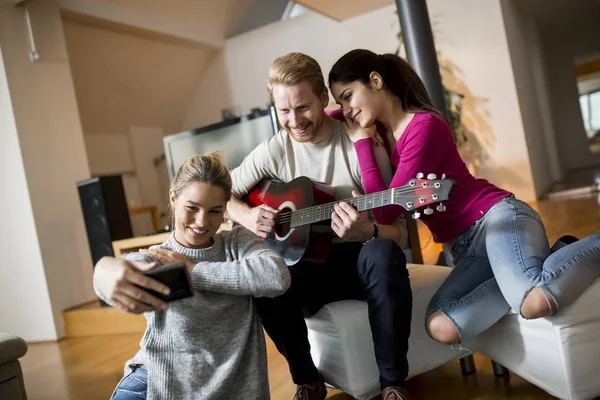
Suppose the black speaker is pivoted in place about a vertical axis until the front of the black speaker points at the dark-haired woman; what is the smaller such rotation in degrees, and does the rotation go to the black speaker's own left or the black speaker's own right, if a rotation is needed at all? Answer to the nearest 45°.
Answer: approximately 45° to the black speaker's own left

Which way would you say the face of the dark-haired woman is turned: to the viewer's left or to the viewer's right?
to the viewer's left

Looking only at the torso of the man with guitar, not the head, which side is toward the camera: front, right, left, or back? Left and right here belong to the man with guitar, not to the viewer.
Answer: front

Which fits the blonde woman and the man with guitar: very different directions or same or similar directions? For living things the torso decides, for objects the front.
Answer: same or similar directions

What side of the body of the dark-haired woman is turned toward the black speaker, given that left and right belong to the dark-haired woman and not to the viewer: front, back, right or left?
right

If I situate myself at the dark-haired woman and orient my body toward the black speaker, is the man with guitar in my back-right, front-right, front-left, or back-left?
front-left

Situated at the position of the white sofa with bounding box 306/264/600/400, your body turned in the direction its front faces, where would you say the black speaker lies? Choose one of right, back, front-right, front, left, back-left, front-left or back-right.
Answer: back-right

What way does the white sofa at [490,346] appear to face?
toward the camera

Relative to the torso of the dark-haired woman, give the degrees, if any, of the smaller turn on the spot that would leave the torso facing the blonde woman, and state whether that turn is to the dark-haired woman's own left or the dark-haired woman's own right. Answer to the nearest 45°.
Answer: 0° — they already face them

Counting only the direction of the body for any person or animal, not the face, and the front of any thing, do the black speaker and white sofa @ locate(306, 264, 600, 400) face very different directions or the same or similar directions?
same or similar directions

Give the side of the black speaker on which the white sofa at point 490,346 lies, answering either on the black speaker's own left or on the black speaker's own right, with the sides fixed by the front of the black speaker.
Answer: on the black speaker's own left

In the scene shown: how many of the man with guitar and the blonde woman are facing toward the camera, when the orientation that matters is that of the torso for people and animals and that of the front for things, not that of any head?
2

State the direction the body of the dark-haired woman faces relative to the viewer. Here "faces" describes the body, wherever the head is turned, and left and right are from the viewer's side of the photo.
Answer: facing the viewer and to the left of the viewer
